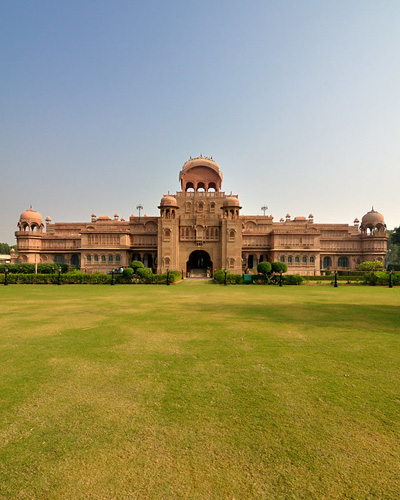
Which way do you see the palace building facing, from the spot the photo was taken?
facing the viewer

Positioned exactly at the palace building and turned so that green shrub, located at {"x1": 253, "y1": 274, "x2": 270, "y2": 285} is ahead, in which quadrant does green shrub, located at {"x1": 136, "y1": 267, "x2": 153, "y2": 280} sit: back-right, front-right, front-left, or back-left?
front-right

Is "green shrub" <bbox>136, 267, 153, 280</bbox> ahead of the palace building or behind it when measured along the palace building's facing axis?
ahead

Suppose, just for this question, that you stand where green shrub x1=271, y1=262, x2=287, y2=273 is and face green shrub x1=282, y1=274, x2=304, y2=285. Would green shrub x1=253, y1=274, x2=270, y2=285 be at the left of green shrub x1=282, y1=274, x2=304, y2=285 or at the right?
right

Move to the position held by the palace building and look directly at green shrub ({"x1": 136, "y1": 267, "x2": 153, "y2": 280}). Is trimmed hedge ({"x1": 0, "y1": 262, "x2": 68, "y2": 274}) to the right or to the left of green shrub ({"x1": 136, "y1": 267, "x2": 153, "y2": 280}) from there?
right

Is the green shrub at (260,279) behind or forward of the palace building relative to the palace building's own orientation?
forward

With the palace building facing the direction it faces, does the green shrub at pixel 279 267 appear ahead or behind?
ahead

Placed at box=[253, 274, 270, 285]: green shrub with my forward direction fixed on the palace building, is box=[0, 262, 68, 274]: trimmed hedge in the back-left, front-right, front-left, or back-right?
front-left
